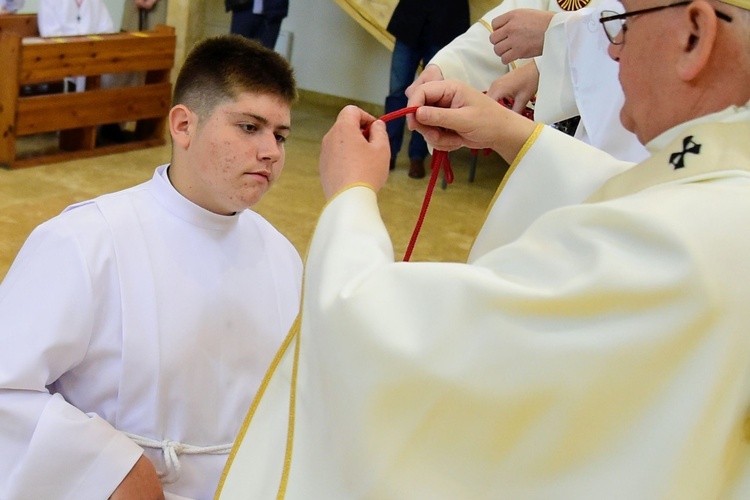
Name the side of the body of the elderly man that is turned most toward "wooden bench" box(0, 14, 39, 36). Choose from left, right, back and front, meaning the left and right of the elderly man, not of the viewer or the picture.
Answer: front

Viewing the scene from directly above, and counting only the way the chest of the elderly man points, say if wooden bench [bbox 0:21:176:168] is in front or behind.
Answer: in front

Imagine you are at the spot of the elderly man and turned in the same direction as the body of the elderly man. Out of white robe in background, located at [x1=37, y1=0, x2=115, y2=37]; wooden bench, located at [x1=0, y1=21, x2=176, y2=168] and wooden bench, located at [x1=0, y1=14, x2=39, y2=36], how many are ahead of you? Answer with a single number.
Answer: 3

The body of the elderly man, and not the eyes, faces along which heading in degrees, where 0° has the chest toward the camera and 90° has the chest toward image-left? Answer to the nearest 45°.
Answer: approximately 135°

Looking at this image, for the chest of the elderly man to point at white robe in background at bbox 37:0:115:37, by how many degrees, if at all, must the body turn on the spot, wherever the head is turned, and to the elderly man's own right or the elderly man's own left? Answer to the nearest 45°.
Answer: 0° — they already face it

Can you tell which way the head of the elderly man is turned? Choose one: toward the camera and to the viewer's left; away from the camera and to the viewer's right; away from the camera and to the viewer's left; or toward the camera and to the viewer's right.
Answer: away from the camera and to the viewer's left
